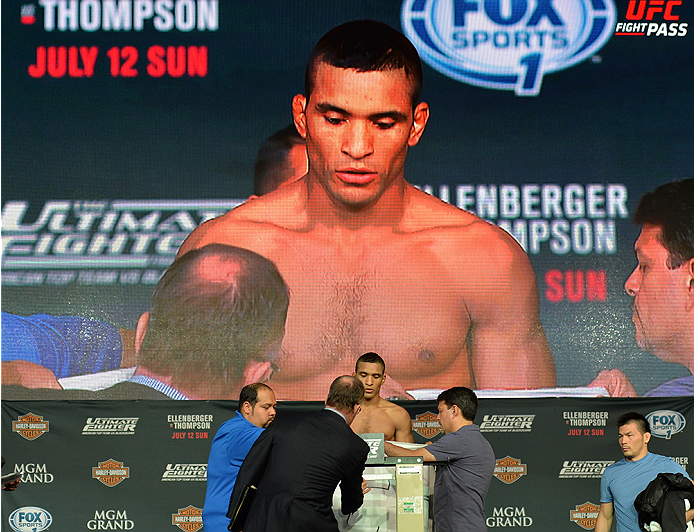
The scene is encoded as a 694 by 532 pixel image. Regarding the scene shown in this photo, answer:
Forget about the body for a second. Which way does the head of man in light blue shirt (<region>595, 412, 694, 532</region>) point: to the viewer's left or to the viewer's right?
to the viewer's left

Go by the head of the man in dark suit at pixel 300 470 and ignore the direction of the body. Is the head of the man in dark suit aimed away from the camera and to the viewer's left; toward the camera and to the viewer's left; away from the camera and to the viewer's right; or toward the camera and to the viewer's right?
away from the camera and to the viewer's right

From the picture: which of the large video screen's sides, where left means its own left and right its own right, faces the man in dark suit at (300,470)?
front

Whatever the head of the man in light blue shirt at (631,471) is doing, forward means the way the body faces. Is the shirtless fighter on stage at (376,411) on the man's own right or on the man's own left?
on the man's own right

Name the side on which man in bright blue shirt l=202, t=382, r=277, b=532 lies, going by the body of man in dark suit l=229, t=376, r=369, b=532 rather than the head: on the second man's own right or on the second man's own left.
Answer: on the second man's own left

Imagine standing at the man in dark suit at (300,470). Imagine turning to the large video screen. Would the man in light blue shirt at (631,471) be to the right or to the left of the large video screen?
right

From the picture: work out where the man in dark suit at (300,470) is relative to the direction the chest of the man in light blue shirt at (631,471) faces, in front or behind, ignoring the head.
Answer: in front

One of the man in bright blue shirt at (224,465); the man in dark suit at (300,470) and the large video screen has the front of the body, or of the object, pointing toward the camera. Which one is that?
the large video screen

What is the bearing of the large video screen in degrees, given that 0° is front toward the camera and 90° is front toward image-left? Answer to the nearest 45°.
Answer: approximately 0°

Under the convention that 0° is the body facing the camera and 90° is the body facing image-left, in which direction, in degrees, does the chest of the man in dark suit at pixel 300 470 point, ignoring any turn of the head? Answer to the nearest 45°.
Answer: approximately 225°
